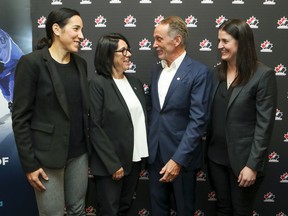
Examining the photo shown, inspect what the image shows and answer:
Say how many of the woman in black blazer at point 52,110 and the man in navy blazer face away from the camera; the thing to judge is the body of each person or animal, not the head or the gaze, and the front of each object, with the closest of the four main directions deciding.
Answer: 0

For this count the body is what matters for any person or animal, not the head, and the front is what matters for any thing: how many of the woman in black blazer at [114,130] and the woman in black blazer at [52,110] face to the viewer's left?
0

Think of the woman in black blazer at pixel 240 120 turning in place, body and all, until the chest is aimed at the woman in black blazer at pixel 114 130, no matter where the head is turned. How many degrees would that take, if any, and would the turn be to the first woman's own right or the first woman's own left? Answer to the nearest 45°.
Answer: approximately 45° to the first woman's own right

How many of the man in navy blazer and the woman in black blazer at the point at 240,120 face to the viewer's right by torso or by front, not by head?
0

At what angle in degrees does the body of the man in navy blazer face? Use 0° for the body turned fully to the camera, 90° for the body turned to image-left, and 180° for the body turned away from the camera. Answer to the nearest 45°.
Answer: approximately 45°

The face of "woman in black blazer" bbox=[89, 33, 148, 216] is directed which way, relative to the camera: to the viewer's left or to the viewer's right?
to the viewer's right
